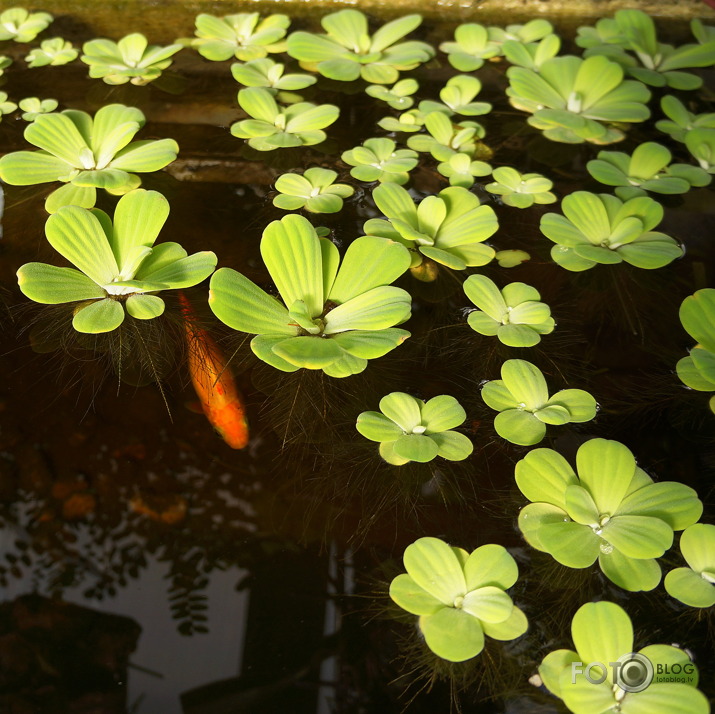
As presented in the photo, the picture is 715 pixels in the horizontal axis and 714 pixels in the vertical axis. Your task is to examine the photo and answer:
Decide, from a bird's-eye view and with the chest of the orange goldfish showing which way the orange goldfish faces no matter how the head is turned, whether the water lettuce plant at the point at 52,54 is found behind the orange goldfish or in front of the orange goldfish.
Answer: behind

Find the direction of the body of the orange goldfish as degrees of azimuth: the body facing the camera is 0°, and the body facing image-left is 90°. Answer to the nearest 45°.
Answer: approximately 0°

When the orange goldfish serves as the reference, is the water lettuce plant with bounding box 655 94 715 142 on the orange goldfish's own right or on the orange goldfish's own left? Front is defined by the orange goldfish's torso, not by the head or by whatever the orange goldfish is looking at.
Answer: on the orange goldfish's own left

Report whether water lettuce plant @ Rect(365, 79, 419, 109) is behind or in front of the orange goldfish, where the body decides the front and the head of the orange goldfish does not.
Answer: behind
